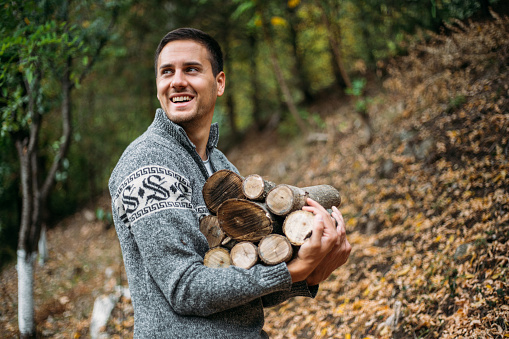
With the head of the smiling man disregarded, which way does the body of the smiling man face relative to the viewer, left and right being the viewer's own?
facing the viewer and to the right of the viewer

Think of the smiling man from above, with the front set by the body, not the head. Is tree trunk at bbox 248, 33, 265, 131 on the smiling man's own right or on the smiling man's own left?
on the smiling man's own left

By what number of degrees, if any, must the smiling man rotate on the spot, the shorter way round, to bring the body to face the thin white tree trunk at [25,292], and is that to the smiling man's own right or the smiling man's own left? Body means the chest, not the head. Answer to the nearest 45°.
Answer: approximately 180°

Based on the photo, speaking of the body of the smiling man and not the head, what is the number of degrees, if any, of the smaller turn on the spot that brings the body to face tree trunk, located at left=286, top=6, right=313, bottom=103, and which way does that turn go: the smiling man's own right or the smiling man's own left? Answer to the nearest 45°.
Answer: approximately 135° to the smiling man's own left

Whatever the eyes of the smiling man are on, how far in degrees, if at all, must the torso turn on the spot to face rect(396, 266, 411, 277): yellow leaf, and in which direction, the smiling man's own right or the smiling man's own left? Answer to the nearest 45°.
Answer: approximately 90° to the smiling man's own left

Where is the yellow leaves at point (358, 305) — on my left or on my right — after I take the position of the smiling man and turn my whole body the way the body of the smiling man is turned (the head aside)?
on my left

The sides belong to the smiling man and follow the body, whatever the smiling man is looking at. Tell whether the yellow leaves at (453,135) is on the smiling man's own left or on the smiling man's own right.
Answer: on the smiling man's own left
